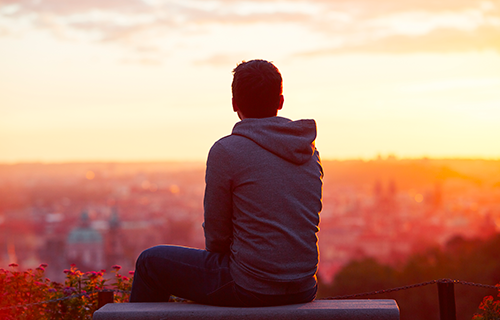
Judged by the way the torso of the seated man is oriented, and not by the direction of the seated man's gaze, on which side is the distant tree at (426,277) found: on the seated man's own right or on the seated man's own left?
on the seated man's own right

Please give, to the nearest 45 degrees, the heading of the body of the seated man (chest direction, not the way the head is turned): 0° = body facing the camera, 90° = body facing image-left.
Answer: approximately 135°

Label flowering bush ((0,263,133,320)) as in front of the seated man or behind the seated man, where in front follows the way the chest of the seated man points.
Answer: in front

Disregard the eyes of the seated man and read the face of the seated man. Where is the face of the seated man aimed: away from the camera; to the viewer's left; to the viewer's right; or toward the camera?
away from the camera

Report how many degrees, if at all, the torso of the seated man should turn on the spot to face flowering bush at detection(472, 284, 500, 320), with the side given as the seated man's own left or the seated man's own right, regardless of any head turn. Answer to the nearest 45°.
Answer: approximately 90° to the seated man's own right
